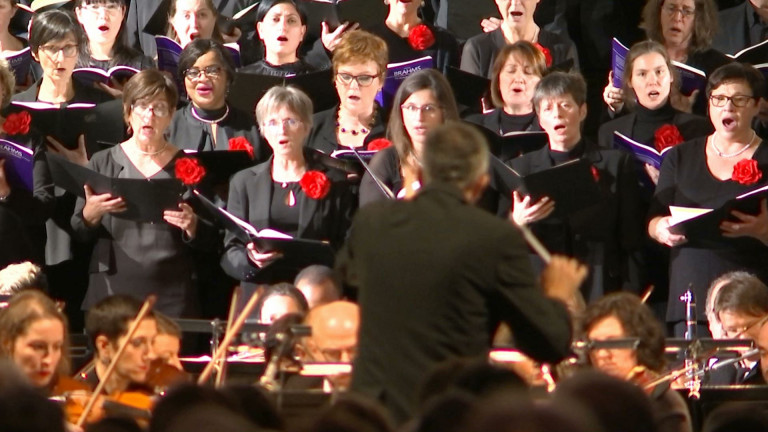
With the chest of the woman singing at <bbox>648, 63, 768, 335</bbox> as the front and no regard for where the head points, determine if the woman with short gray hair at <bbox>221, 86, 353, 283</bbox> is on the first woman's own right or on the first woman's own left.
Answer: on the first woman's own right

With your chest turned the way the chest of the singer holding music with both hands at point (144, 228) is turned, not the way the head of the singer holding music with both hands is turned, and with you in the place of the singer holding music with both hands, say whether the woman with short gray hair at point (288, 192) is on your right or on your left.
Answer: on your left

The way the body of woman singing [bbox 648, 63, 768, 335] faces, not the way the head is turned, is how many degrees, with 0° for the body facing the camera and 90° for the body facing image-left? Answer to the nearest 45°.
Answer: approximately 0°

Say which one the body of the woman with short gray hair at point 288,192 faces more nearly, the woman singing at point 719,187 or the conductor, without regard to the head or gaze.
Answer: the conductor

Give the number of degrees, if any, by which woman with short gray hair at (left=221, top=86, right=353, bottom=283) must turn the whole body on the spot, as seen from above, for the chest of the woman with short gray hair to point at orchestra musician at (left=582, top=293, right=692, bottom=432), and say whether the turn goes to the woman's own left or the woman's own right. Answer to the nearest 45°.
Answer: approximately 45° to the woman's own left

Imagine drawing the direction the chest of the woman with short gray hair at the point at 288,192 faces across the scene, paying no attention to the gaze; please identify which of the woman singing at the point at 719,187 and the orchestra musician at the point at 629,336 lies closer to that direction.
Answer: the orchestra musician

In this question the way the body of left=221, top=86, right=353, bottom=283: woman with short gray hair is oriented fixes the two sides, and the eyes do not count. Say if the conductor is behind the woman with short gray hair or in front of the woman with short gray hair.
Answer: in front

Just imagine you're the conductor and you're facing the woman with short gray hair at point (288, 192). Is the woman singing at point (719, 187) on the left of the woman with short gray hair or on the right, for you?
right

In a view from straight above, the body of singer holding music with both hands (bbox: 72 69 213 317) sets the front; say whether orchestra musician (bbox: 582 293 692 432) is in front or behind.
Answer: in front

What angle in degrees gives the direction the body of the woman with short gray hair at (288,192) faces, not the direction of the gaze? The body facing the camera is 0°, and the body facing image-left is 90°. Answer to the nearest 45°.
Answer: approximately 0°
